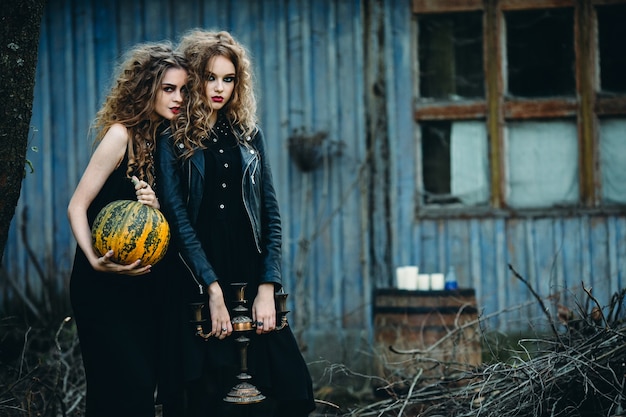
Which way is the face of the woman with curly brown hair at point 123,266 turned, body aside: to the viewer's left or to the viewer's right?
to the viewer's right

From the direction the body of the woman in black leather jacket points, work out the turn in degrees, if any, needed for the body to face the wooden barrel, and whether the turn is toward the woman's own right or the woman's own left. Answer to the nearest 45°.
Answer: approximately 135° to the woman's own left

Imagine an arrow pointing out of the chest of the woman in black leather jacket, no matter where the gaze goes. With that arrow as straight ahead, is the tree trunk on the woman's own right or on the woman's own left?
on the woman's own right

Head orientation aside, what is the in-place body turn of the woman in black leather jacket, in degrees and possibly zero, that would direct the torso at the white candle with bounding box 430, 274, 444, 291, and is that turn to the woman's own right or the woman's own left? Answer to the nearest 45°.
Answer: approximately 135° to the woman's own left

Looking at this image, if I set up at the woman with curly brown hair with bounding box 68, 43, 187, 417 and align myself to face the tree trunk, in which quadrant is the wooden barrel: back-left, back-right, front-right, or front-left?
back-right

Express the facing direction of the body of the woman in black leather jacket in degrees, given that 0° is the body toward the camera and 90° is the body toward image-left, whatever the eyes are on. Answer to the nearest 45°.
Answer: approximately 0°
